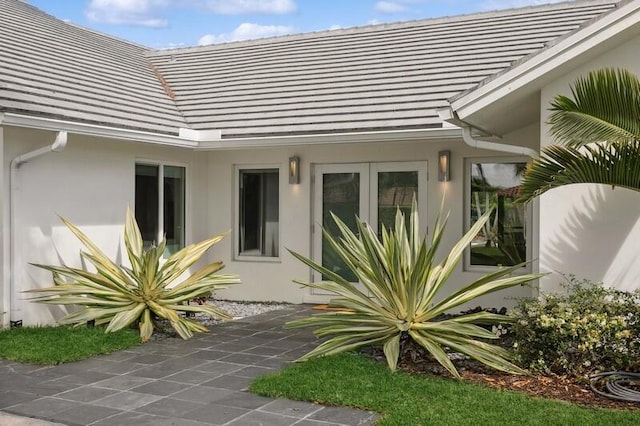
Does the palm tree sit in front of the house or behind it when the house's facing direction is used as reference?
in front

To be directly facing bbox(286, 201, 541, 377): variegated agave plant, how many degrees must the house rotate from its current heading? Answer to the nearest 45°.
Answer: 0° — it already faces it

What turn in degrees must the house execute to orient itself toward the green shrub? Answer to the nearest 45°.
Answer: approximately 45° to its left

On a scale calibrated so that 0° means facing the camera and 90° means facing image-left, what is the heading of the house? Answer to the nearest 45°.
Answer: approximately 0°

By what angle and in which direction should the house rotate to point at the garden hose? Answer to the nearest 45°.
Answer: approximately 45° to its left
